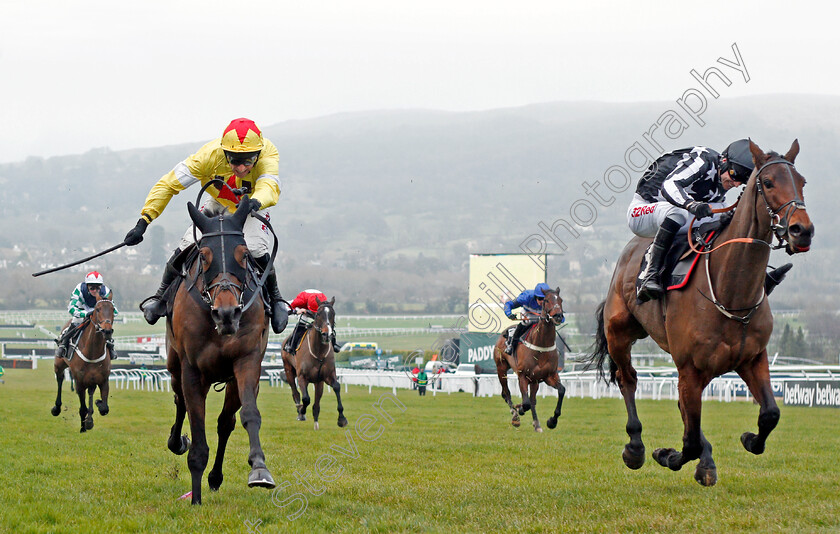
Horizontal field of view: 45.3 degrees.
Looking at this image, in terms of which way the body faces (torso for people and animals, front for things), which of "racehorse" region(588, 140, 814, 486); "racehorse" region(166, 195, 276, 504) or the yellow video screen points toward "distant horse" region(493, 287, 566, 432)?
the yellow video screen

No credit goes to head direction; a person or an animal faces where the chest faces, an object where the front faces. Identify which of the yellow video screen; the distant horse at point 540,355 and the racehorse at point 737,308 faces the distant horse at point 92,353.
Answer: the yellow video screen

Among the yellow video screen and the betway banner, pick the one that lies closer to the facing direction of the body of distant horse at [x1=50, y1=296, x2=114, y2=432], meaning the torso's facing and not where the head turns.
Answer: the betway banner

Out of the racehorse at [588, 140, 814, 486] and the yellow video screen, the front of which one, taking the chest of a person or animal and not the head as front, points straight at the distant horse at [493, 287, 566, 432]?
the yellow video screen

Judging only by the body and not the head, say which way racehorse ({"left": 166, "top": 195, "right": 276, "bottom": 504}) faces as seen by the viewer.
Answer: toward the camera

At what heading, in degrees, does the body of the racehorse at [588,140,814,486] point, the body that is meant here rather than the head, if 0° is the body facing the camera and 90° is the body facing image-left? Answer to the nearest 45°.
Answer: approximately 315°

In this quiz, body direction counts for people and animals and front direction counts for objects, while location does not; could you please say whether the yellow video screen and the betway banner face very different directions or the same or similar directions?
same or similar directions

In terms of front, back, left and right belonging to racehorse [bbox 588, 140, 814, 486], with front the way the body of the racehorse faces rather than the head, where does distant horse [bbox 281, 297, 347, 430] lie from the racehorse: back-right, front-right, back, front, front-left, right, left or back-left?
back

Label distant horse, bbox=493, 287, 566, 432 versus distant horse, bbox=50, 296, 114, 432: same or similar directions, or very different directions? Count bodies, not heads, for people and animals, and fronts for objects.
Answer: same or similar directions

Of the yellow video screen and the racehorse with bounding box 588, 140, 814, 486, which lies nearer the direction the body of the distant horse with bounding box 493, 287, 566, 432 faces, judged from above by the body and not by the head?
the racehorse

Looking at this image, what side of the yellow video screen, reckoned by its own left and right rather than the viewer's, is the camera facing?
front

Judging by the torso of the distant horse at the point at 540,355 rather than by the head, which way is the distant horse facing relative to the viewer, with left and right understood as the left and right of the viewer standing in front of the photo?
facing the viewer and to the right of the viewer
